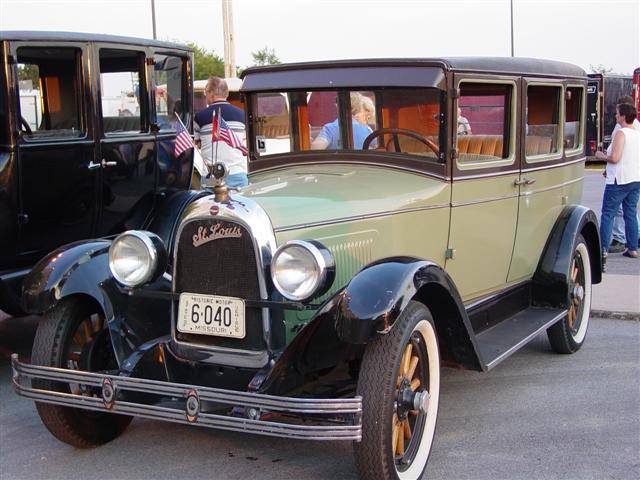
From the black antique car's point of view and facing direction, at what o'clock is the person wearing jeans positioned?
The person wearing jeans is roughly at 7 o'clock from the black antique car.

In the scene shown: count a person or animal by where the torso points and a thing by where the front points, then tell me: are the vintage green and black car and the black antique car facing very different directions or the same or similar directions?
same or similar directions

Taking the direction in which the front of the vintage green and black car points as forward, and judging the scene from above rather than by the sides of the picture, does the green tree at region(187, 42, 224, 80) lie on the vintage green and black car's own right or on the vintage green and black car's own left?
on the vintage green and black car's own right

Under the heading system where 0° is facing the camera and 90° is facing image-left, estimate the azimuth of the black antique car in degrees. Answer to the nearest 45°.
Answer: approximately 45°

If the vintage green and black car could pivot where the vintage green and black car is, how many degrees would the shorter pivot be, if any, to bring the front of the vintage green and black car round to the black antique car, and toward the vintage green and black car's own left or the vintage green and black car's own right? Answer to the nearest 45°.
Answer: approximately 90° to the vintage green and black car's own right

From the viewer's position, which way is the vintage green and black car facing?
facing the viewer and to the left of the viewer

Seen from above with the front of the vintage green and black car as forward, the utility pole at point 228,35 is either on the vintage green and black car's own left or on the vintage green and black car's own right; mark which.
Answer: on the vintage green and black car's own right

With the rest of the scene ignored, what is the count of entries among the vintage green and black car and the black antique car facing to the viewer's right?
0

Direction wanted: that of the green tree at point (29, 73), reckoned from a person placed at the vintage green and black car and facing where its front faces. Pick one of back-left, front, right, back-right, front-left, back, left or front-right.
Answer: right

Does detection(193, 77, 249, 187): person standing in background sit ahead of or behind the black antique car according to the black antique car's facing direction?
behind

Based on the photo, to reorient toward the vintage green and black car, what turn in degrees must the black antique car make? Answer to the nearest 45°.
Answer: approximately 90° to its left
